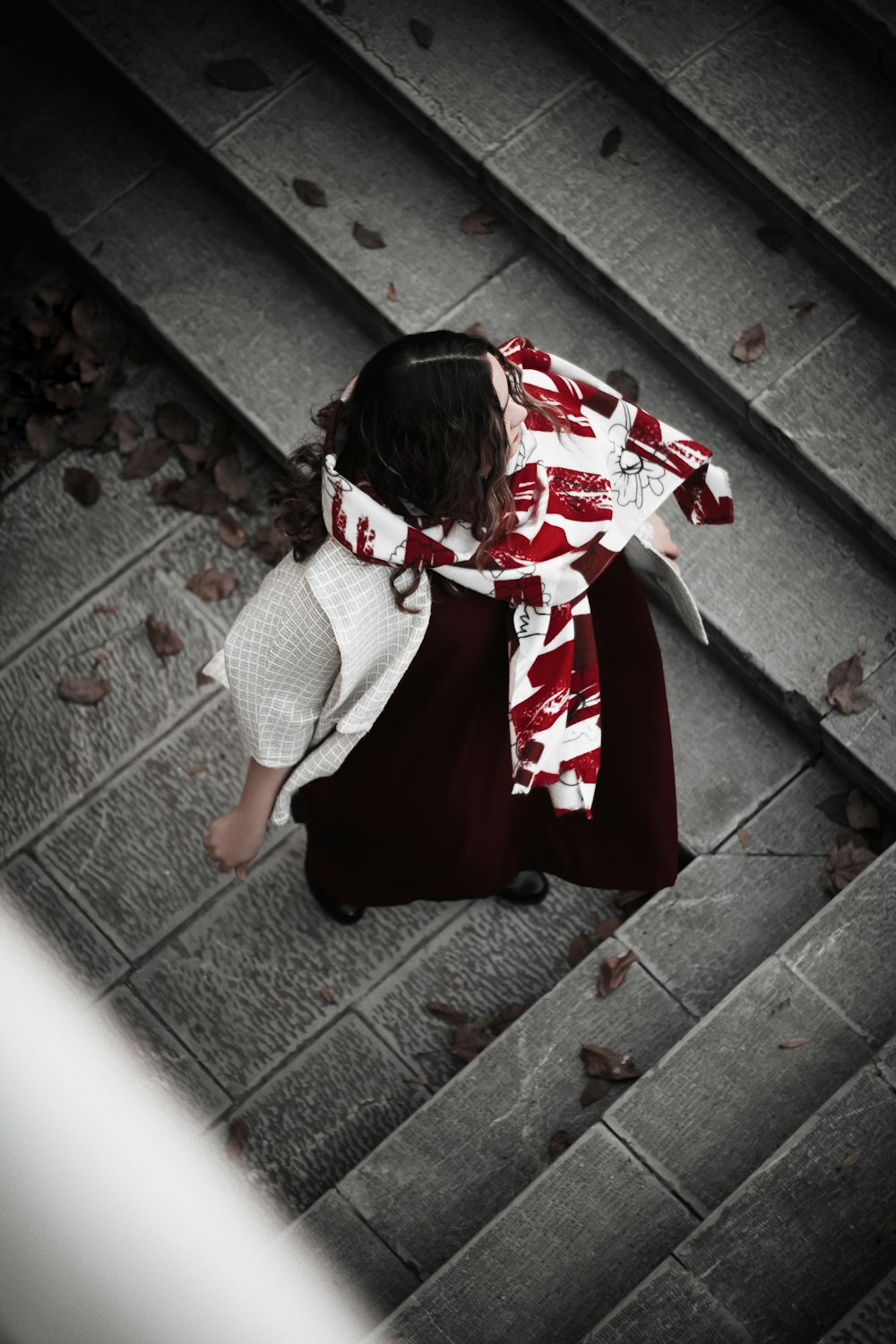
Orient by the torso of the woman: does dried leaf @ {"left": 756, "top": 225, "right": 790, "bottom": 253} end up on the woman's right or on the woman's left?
on the woman's left

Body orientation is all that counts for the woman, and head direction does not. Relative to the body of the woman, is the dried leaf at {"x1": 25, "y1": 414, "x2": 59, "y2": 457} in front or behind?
behind

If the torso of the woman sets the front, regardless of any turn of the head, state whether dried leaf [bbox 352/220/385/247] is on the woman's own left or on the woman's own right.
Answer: on the woman's own left

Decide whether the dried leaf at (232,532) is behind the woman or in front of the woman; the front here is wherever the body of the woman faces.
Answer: behind

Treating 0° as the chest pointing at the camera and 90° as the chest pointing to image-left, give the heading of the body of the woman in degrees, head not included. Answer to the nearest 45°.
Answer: approximately 315°
